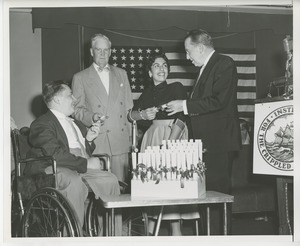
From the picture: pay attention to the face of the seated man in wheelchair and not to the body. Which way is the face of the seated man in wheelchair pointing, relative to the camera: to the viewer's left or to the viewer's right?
to the viewer's right

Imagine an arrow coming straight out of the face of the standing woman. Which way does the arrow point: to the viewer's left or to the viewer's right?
to the viewer's right

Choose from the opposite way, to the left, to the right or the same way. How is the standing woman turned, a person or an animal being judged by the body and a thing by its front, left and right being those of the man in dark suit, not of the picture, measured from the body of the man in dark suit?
to the left

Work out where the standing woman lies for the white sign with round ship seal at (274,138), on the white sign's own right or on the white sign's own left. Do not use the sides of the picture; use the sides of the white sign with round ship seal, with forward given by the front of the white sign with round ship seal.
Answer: on the white sign's own right

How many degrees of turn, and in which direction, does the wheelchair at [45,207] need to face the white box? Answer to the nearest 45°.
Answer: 0° — it already faces it

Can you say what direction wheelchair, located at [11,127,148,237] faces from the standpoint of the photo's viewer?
facing the viewer and to the right of the viewer

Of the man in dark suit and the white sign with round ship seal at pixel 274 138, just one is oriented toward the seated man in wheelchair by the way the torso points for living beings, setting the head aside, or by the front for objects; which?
the man in dark suit

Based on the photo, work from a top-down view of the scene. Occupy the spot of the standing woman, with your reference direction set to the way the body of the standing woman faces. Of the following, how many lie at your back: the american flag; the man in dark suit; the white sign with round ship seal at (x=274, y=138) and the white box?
1

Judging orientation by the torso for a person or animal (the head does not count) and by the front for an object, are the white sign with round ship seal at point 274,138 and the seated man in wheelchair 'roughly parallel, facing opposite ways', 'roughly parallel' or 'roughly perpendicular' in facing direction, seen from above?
roughly perpendicular

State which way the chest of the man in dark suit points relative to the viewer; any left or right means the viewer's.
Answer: facing to the left of the viewer

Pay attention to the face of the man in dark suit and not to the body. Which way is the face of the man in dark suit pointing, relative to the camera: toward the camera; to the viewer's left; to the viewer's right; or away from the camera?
to the viewer's left

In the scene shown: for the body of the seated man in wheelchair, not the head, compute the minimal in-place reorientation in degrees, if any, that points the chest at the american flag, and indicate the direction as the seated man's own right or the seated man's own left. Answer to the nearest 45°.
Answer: approximately 90° to the seated man's own left

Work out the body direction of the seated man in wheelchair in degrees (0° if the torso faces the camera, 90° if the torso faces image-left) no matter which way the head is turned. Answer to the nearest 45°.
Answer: approximately 315°
